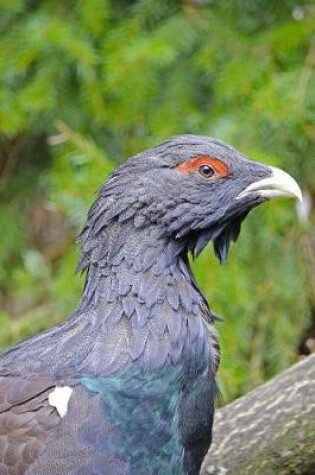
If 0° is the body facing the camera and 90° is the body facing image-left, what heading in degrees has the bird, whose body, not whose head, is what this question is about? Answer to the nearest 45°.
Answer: approximately 270°
